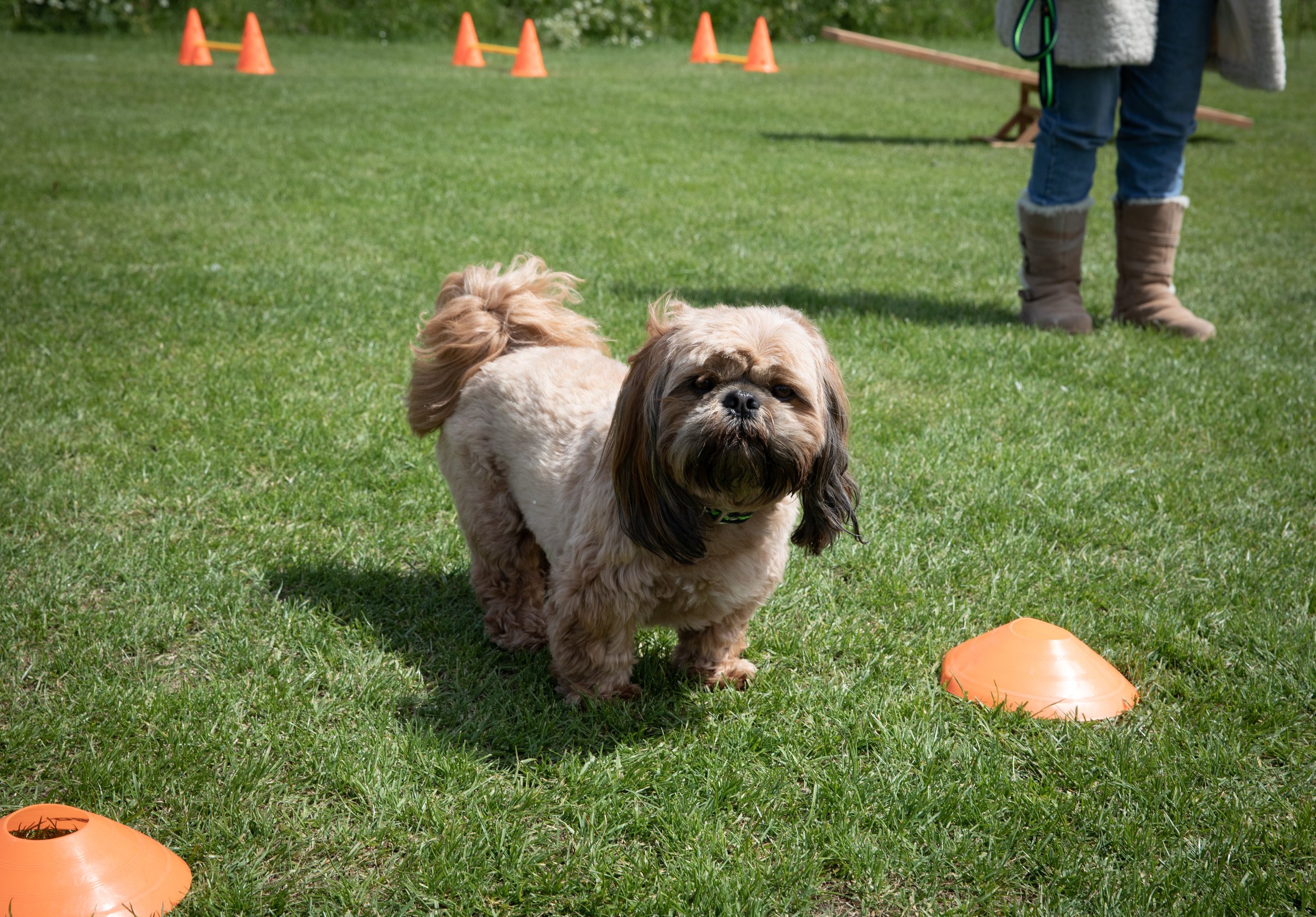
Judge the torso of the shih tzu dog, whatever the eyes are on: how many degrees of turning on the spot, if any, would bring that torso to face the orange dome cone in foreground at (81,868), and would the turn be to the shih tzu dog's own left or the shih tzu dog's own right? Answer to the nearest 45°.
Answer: approximately 90° to the shih tzu dog's own right

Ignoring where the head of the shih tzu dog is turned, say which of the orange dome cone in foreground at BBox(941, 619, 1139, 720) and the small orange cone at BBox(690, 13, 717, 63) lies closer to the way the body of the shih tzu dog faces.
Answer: the orange dome cone in foreground

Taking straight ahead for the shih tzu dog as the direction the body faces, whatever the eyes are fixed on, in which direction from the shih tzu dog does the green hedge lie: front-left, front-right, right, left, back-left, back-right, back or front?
back-left

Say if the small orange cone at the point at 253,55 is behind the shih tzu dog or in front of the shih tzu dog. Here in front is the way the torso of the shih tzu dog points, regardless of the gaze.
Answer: behind

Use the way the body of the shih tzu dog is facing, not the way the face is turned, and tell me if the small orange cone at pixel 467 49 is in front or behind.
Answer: behind

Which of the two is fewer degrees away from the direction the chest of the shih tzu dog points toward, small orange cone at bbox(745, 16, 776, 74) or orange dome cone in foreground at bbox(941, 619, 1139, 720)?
the orange dome cone in foreground

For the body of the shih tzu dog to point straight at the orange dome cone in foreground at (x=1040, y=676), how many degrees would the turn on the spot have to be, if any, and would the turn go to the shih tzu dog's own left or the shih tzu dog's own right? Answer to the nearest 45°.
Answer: approximately 45° to the shih tzu dog's own left

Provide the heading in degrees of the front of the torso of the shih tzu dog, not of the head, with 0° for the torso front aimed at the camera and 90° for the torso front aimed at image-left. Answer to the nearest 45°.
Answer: approximately 315°

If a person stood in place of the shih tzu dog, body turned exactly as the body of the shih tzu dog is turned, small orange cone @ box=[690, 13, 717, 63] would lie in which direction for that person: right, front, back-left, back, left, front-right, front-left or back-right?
back-left

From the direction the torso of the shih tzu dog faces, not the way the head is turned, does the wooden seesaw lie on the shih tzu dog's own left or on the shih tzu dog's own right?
on the shih tzu dog's own left
